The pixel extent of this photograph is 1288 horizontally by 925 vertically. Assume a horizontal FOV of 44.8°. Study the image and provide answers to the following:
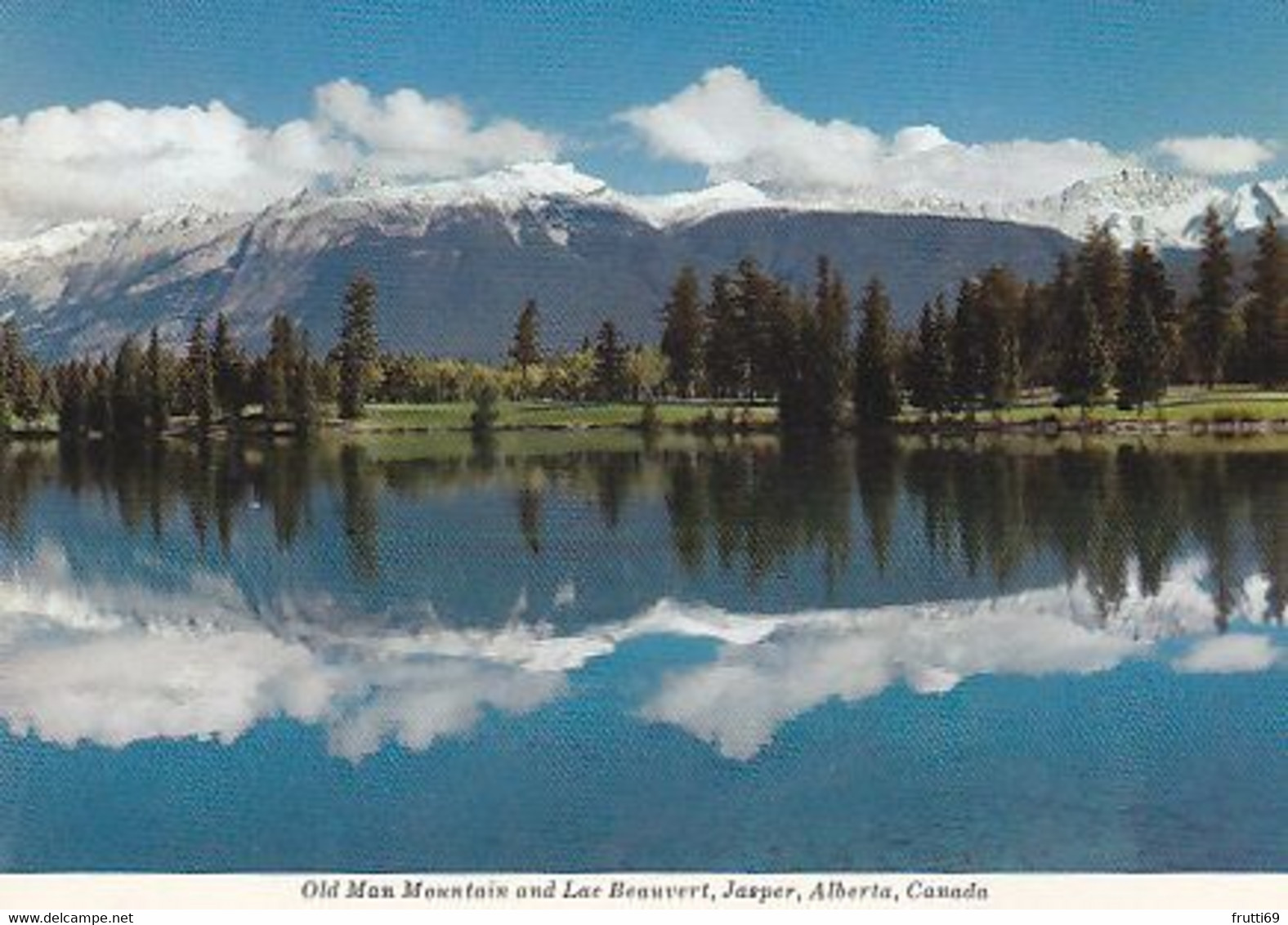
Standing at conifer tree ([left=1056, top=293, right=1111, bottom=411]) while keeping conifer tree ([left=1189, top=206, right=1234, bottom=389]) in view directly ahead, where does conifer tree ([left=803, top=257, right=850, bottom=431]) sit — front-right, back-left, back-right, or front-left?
back-left

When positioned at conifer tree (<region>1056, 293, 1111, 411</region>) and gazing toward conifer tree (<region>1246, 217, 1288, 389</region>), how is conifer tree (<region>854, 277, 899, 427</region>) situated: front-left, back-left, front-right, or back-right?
back-left
